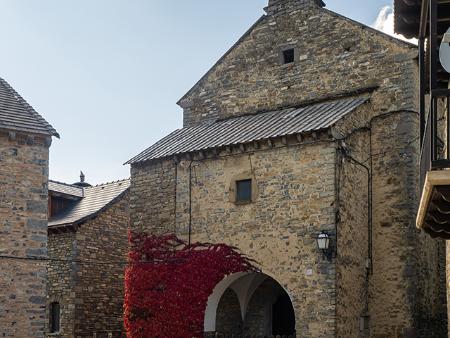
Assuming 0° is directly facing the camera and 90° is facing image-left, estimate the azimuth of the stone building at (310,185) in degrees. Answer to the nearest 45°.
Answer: approximately 45°

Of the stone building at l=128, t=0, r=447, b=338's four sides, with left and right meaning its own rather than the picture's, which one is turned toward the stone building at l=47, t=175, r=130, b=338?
right
